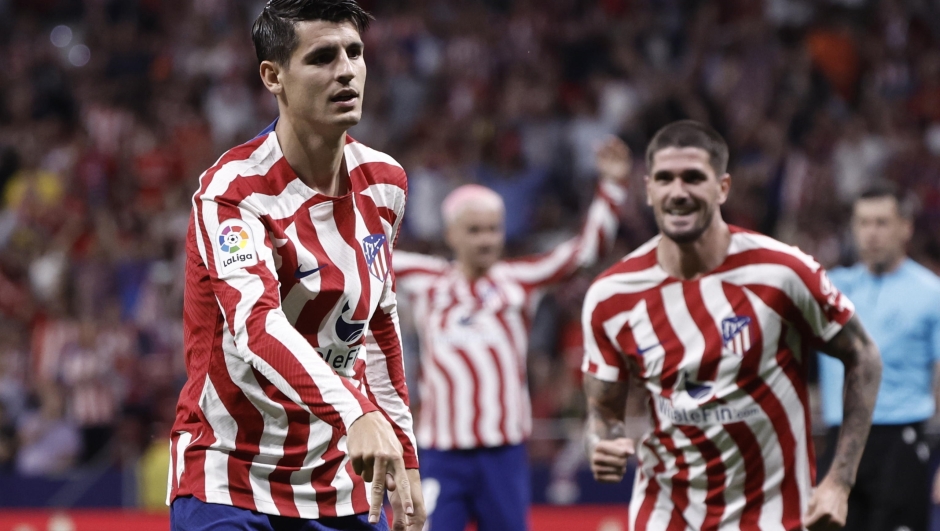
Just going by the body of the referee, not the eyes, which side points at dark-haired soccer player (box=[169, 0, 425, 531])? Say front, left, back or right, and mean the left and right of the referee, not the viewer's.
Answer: front

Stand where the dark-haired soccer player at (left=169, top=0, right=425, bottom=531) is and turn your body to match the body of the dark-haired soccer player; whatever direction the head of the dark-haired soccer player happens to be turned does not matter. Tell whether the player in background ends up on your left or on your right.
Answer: on your left

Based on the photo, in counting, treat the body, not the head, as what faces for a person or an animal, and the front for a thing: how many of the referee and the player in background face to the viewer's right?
0

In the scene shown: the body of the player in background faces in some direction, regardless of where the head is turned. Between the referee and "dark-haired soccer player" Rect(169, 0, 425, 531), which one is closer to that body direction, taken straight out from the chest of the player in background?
the dark-haired soccer player

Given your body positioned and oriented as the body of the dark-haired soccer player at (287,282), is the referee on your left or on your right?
on your left

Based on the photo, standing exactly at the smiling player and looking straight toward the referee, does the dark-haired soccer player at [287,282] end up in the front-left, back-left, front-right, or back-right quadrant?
back-left

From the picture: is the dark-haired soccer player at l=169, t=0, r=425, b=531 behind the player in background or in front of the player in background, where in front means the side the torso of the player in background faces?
in front

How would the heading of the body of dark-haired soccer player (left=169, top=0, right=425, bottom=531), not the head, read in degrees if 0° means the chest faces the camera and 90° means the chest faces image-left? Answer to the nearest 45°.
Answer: approximately 315°

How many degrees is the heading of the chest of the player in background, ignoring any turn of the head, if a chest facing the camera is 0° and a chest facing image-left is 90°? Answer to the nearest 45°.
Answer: approximately 0°

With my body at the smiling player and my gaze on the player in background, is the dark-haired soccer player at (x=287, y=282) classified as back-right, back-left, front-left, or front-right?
back-left

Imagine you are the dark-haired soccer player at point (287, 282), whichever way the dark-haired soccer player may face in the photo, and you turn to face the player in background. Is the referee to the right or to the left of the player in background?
right

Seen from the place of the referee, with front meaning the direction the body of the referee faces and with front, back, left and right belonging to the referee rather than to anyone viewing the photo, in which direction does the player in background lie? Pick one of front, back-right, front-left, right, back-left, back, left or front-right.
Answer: front-right

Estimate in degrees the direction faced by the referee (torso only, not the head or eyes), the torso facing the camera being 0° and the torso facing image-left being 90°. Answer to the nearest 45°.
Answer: approximately 45°
